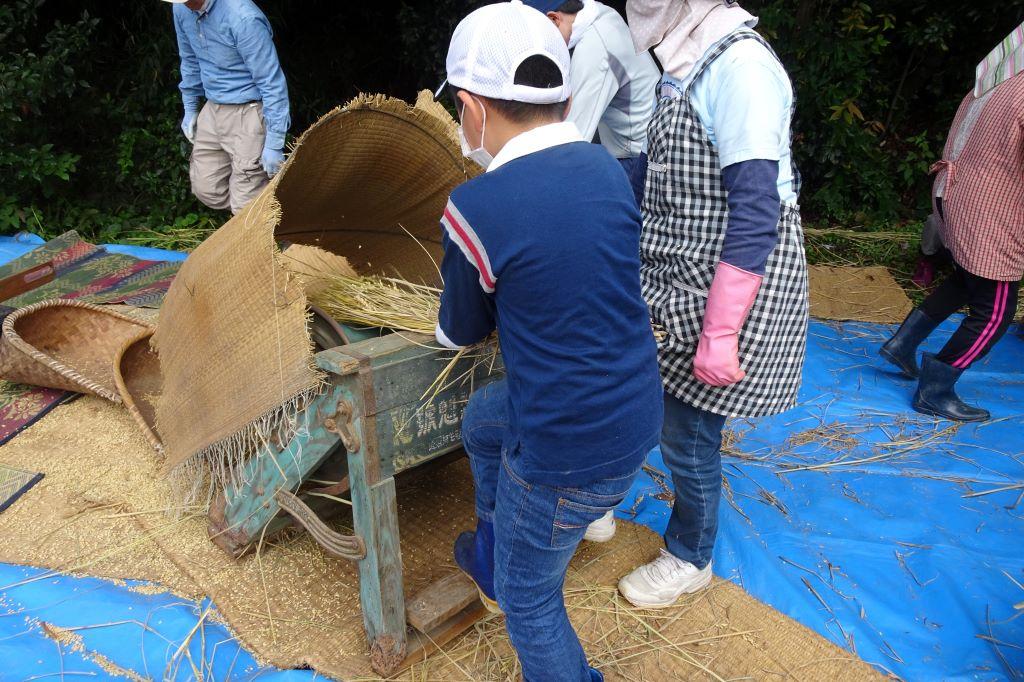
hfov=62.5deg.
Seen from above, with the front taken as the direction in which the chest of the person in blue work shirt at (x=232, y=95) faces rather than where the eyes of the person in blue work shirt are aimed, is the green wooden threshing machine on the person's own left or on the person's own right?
on the person's own left

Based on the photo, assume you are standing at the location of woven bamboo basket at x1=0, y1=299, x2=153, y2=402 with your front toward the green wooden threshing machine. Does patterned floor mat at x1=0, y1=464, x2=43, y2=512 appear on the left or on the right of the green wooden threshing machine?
right

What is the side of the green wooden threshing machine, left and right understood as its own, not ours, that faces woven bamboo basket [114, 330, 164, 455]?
back

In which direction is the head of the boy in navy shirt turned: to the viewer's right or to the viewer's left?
to the viewer's left

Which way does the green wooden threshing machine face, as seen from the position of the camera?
facing the viewer and to the right of the viewer

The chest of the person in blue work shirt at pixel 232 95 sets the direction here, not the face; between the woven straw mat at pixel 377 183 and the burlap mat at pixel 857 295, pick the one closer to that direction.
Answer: the woven straw mat

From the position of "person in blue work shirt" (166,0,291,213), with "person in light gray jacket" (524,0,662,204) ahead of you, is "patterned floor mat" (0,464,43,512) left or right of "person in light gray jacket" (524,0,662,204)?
right

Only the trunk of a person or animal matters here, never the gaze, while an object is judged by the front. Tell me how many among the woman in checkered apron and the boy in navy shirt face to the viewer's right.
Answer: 0

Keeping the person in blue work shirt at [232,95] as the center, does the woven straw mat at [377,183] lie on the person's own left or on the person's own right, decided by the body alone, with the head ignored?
on the person's own left

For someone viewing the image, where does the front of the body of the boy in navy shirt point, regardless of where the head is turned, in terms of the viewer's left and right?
facing away from the viewer and to the left of the viewer

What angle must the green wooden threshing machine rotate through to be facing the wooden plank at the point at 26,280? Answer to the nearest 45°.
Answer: approximately 180°

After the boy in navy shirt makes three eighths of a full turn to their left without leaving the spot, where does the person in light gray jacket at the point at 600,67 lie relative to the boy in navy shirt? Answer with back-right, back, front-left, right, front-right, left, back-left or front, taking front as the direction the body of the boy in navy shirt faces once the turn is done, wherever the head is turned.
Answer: back

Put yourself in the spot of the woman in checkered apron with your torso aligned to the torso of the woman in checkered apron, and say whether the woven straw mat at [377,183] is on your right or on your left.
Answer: on your right

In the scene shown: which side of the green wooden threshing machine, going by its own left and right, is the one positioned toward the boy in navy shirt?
front

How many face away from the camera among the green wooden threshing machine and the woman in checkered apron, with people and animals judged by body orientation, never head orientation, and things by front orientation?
0
